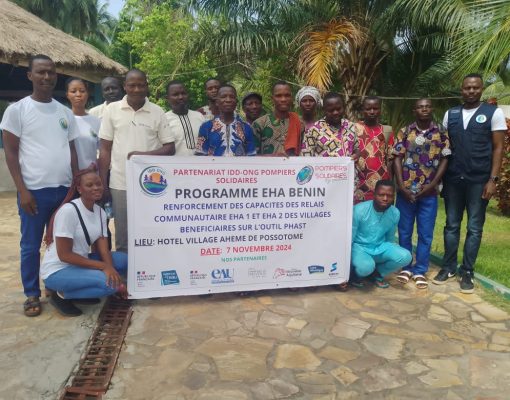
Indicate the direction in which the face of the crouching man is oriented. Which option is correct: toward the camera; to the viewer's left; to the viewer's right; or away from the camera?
toward the camera

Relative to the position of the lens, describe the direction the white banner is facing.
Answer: facing the viewer

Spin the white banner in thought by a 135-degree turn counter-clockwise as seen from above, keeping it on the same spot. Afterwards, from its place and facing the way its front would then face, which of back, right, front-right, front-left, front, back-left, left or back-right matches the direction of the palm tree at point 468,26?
front

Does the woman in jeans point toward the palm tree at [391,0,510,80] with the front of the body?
no

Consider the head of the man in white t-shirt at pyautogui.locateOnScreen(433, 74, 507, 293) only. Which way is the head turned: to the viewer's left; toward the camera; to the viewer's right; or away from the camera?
toward the camera

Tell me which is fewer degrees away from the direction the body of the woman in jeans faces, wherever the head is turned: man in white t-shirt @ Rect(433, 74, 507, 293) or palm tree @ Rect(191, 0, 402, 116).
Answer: the man in white t-shirt

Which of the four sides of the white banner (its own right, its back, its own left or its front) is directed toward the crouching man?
left

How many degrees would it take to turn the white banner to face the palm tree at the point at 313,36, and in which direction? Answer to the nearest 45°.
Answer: approximately 180°

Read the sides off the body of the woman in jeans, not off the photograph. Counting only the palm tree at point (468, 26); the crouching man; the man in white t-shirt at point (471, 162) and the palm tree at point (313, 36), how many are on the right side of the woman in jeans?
0

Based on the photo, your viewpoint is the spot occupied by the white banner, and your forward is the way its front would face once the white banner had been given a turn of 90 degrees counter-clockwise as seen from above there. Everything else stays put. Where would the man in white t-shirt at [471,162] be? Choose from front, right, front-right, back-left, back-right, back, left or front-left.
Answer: front

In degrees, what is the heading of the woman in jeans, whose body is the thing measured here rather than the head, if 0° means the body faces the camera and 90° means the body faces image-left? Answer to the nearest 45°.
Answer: approximately 315°

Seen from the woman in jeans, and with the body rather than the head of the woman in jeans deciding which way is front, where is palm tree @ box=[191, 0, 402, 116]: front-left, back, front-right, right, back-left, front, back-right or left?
left

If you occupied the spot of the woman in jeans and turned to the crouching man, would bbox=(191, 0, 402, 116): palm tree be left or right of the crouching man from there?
left

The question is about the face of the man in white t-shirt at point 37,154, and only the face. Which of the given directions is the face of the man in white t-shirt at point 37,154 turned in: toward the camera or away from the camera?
toward the camera
